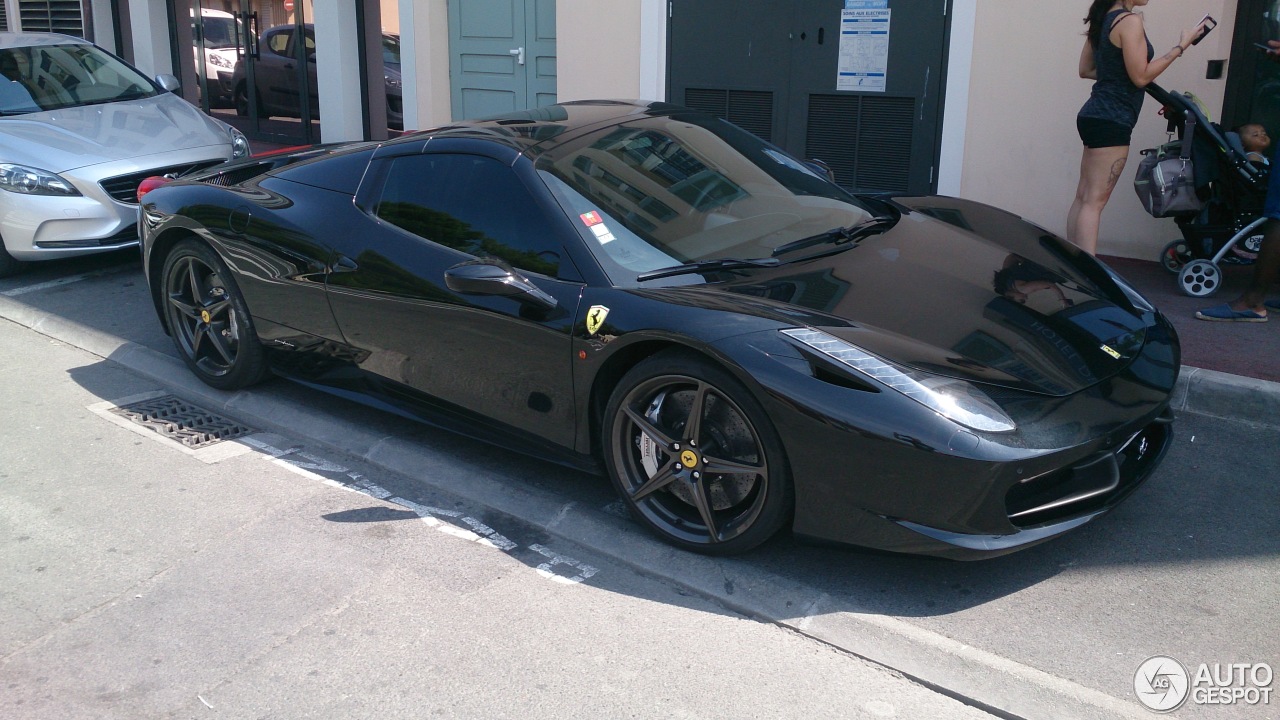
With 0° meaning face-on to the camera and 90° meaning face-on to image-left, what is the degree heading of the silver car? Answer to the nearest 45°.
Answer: approximately 315°

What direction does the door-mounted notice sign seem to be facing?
toward the camera

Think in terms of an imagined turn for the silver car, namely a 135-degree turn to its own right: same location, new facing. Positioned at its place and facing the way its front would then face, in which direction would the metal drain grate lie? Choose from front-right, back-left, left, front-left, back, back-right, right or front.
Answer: left

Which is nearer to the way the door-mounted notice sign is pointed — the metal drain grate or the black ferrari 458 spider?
the black ferrari 458 spider

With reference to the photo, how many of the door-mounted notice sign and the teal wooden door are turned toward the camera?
2

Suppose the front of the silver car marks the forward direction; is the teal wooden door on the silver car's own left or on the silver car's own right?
on the silver car's own left

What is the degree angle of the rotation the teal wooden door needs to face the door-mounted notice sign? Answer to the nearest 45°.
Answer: approximately 45° to its left

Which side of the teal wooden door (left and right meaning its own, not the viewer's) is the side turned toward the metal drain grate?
front

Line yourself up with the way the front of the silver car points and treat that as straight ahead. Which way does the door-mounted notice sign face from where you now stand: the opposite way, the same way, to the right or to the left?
to the right

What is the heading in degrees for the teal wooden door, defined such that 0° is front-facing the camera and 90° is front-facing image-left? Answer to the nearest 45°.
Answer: approximately 0°

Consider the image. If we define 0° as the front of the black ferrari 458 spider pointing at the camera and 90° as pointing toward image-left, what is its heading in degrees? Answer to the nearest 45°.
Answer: approximately 315°

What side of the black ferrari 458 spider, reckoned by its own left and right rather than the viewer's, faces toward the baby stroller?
left

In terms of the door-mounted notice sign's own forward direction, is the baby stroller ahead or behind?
ahead

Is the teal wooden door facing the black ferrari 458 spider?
yes
